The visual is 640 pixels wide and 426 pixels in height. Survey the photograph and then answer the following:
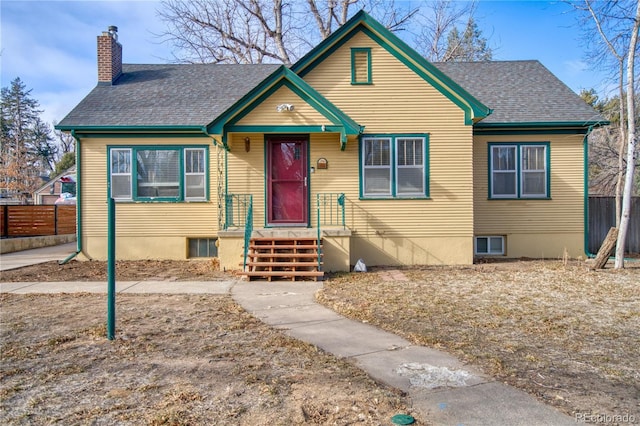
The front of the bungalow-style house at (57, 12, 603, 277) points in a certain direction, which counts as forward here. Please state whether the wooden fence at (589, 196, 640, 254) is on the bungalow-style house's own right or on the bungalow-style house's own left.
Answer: on the bungalow-style house's own left

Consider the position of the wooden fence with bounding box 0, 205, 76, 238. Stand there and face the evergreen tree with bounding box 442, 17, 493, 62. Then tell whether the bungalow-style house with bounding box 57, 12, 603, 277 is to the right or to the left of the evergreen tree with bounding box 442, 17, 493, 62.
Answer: right

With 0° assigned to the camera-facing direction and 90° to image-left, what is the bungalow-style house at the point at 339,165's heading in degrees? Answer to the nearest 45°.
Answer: approximately 0°

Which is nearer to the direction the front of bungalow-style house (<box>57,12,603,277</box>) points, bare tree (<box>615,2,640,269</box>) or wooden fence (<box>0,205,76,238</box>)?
the bare tree

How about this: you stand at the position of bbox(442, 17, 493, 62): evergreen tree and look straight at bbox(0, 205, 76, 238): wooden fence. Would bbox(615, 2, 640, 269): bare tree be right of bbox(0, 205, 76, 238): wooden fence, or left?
left

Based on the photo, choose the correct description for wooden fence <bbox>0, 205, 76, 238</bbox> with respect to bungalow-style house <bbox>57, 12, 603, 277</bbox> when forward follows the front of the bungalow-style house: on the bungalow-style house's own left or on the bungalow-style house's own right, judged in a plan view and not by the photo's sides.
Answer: on the bungalow-style house's own right

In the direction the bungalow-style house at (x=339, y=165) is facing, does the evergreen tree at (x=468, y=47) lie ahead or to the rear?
to the rear
